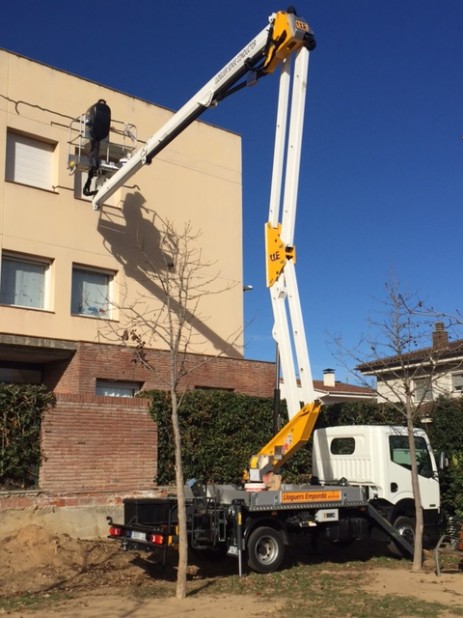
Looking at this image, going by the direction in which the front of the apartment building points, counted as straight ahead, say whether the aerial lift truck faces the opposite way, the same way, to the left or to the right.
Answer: to the left

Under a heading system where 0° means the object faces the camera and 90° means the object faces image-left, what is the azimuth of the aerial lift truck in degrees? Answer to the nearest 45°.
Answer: approximately 225°

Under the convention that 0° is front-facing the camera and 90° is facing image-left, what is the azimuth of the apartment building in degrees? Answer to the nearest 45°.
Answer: approximately 315°

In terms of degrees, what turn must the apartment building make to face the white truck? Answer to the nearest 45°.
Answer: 0° — it already faces it

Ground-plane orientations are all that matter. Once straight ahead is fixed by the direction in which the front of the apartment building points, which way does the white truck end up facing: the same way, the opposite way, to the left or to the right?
to the left

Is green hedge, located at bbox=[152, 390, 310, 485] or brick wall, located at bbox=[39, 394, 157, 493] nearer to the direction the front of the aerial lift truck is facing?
the green hedge
